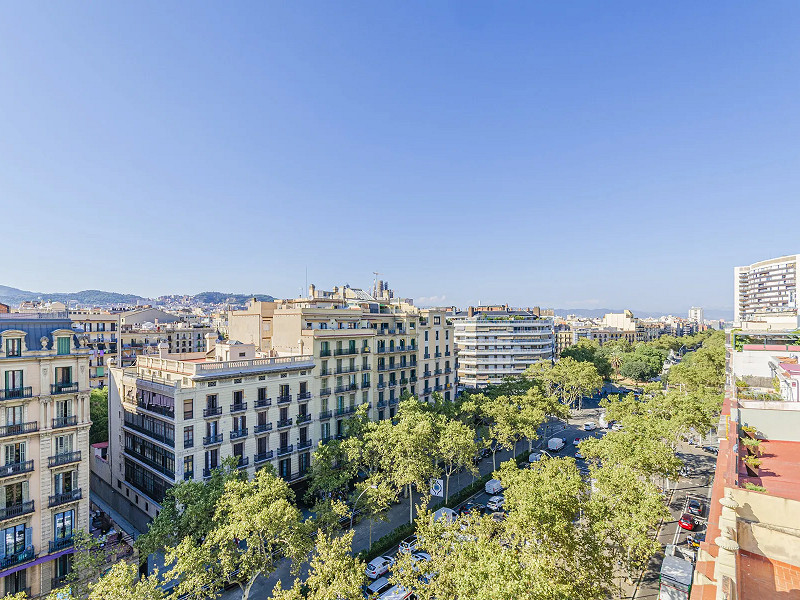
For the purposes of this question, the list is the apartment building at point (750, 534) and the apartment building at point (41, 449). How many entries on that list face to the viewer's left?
1

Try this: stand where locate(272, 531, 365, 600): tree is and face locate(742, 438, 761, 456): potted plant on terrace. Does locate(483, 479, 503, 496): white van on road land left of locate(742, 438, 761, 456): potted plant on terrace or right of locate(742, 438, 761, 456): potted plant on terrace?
left

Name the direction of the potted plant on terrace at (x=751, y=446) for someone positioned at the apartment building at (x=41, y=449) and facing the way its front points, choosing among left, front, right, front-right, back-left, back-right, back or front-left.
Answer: front

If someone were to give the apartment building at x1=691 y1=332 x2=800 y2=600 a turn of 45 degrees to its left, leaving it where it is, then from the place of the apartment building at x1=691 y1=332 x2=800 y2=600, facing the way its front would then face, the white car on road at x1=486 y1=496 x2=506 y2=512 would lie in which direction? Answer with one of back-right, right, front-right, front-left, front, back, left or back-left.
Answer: right

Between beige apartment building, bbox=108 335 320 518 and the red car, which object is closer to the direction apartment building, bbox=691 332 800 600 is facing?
the beige apartment building

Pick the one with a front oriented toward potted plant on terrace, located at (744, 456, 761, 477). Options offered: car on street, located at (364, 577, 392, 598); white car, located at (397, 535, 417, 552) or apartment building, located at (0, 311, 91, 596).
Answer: the apartment building

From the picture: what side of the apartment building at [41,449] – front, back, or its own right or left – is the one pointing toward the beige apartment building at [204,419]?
left

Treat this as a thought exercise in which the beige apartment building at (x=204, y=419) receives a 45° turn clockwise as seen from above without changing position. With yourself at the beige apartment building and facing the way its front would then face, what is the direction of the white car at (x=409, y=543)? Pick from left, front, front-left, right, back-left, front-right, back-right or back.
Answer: front-left

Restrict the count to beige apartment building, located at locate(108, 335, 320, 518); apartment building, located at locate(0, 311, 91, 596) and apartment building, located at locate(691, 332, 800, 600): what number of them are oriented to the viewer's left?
1

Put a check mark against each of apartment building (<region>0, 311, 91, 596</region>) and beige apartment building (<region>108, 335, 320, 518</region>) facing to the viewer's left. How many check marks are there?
0

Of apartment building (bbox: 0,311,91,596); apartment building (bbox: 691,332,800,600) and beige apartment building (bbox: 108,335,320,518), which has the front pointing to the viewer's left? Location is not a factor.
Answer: apartment building (bbox: 691,332,800,600)

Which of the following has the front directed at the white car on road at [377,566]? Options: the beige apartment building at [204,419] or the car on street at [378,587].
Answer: the beige apartment building

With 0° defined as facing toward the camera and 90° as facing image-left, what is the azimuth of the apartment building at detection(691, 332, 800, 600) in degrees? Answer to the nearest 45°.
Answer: approximately 90°

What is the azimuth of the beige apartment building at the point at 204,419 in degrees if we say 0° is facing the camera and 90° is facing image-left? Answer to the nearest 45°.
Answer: approximately 315°

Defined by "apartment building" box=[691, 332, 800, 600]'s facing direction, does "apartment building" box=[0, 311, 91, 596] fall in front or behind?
in front
